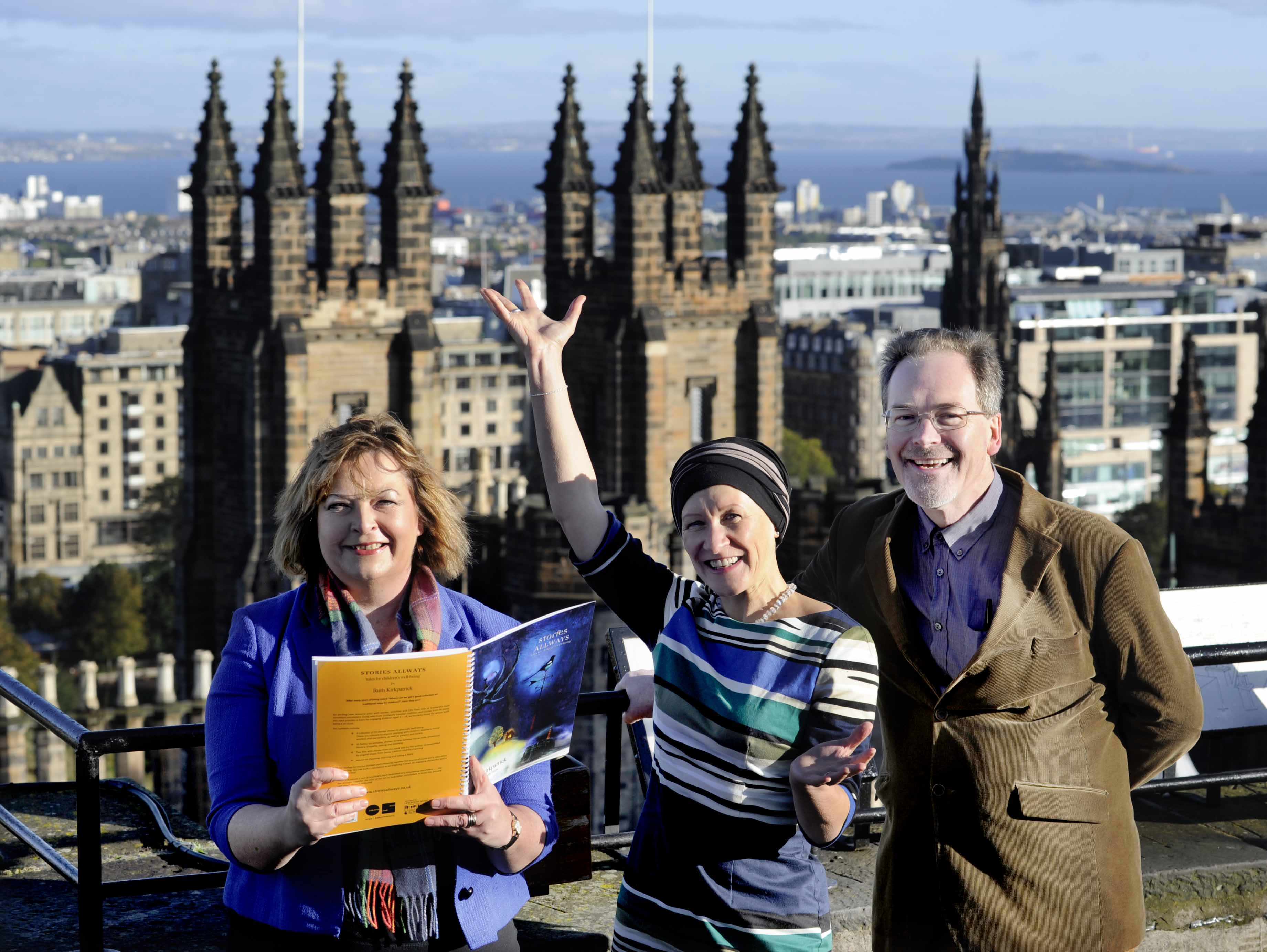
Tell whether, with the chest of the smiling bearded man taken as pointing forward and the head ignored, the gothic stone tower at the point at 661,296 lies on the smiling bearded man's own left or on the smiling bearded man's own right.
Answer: on the smiling bearded man's own right

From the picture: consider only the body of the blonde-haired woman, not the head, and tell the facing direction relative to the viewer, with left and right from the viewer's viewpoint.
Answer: facing the viewer

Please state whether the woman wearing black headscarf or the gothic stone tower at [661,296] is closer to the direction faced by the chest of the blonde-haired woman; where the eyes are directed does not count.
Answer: the woman wearing black headscarf

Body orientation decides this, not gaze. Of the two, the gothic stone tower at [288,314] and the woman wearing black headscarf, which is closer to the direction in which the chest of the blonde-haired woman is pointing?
the woman wearing black headscarf

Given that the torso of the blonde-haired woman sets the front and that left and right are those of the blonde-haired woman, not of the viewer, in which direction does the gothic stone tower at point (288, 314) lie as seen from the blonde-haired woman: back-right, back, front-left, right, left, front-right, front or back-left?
back

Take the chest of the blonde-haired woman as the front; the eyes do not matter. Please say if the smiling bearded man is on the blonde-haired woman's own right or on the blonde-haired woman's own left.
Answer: on the blonde-haired woman's own left

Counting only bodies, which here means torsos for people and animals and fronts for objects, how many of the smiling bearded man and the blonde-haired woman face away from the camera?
0

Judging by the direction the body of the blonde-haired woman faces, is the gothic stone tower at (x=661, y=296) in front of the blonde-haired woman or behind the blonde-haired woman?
behind

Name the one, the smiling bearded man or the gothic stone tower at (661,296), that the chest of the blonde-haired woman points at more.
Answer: the smiling bearded man

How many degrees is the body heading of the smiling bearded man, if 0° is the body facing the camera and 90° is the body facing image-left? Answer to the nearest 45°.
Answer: approximately 45°

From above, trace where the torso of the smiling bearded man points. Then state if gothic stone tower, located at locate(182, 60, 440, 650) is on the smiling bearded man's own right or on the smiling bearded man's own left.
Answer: on the smiling bearded man's own right
